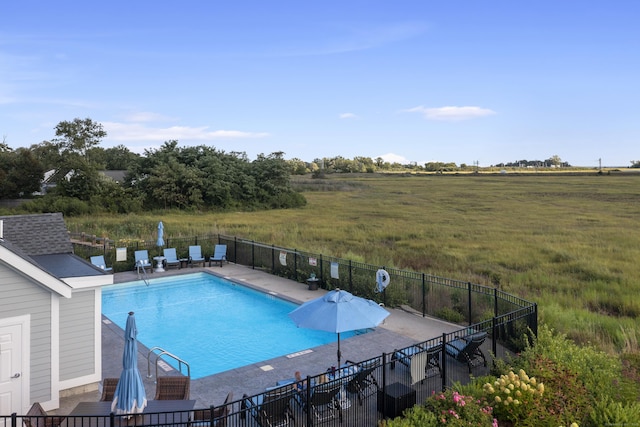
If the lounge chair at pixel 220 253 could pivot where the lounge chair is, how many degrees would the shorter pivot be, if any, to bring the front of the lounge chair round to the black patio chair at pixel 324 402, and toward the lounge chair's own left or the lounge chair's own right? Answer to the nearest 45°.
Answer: approximately 45° to the lounge chair's own left

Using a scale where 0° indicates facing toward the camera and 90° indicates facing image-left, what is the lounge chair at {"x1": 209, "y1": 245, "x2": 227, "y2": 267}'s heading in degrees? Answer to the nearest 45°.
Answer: approximately 45°

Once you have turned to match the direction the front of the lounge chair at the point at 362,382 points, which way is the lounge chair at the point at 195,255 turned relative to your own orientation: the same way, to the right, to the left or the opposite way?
the opposite way

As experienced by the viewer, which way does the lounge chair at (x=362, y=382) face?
facing away from the viewer and to the left of the viewer

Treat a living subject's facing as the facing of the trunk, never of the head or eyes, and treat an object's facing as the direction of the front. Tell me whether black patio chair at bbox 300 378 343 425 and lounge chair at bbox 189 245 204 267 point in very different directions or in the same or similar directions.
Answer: very different directions

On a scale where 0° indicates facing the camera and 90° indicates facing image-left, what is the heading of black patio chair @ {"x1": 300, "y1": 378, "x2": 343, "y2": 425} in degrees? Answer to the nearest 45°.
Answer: approximately 135°

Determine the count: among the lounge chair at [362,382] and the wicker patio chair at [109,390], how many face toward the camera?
1

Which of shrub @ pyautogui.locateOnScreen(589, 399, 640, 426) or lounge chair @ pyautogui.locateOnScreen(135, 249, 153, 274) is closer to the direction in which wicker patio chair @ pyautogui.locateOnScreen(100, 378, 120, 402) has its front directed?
the shrub
